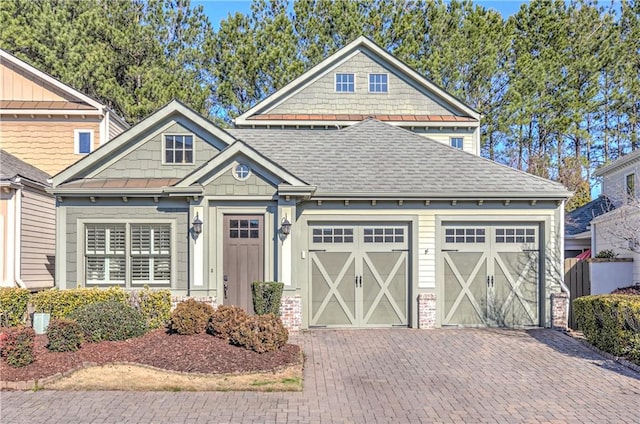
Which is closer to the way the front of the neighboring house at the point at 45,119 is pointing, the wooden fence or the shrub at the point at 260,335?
the shrub

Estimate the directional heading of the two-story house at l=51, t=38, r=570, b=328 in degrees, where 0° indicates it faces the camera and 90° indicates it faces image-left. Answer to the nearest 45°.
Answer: approximately 0°

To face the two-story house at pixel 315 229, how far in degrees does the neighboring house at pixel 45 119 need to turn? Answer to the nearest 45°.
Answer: approximately 45° to its left

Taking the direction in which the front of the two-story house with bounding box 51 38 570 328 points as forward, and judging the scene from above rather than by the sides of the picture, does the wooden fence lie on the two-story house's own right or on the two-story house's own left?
on the two-story house's own left

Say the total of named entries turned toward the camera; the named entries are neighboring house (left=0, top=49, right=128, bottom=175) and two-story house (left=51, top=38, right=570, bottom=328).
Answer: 2

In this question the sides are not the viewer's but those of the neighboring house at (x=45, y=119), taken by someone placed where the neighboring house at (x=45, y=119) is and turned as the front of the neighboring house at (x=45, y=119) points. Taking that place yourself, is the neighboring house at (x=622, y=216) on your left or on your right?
on your left
